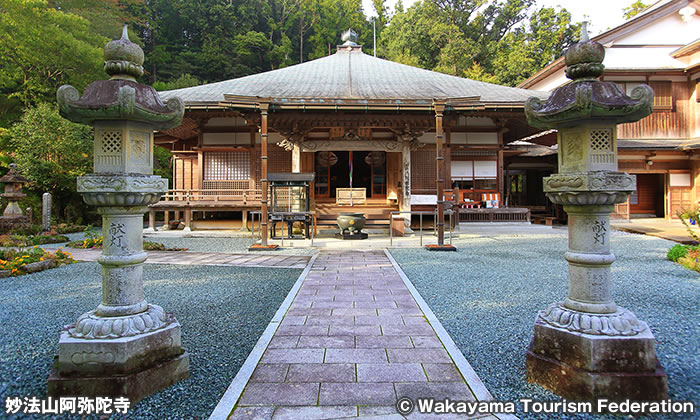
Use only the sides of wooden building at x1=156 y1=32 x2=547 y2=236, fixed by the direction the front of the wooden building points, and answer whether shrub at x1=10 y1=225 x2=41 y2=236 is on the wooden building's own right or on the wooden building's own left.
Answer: on the wooden building's own right

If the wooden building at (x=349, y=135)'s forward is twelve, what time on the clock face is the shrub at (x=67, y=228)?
The shrub is roughly at 3 o'clock from the wooden building.

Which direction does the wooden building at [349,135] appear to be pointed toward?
toward the camera

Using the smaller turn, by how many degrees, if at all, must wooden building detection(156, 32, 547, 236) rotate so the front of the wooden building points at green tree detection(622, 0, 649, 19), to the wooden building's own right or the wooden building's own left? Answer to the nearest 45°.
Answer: approximately 135° to the wooden building's own left

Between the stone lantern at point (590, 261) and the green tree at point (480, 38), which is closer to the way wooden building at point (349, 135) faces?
the stone lantern

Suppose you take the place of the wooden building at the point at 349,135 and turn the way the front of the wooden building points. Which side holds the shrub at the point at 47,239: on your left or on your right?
on your right

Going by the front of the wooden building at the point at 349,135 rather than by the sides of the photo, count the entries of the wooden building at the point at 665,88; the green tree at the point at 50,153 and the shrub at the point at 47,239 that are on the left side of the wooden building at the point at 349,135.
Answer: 1

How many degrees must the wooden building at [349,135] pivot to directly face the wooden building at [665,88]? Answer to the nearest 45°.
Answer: approximately 90° to its left

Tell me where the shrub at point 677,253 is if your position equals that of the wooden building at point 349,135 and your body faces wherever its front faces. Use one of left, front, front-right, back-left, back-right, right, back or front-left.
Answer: front-left

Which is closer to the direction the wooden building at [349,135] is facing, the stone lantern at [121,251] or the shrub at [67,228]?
the stone lantern

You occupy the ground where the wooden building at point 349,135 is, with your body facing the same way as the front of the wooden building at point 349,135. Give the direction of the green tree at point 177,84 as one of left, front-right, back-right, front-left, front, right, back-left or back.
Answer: back-right

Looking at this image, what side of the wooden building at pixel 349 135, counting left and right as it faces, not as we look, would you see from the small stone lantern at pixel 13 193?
right

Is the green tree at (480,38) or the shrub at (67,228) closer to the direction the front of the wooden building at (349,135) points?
the shrub

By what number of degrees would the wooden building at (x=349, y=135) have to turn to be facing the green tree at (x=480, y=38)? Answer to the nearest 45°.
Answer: approximately 135° to its left

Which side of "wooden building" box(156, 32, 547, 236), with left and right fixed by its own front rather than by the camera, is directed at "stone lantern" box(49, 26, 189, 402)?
front
